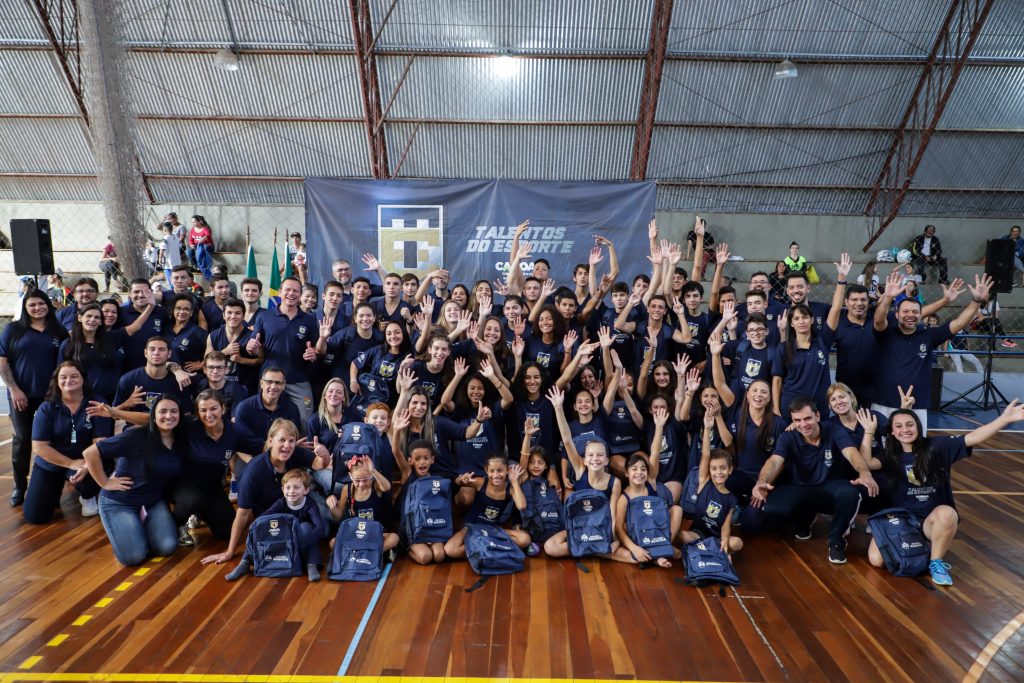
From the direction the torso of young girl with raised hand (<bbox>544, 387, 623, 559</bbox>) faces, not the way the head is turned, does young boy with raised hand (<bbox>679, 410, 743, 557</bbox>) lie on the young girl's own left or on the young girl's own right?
on the young girl's own left

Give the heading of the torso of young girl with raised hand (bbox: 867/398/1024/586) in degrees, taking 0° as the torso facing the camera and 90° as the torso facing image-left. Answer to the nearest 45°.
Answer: approximately 0°

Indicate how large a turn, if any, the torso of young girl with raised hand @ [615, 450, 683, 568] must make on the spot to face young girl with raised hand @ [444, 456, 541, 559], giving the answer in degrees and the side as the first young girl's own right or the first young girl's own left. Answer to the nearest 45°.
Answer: approximately 90° to the first young girl's own right

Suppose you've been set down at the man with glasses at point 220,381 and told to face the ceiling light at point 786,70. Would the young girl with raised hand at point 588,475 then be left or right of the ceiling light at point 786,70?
right

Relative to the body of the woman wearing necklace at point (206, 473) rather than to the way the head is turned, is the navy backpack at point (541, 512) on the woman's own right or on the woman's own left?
on the woman's own left

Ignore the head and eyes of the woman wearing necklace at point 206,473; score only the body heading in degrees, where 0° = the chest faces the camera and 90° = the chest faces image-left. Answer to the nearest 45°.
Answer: approximately 0°
